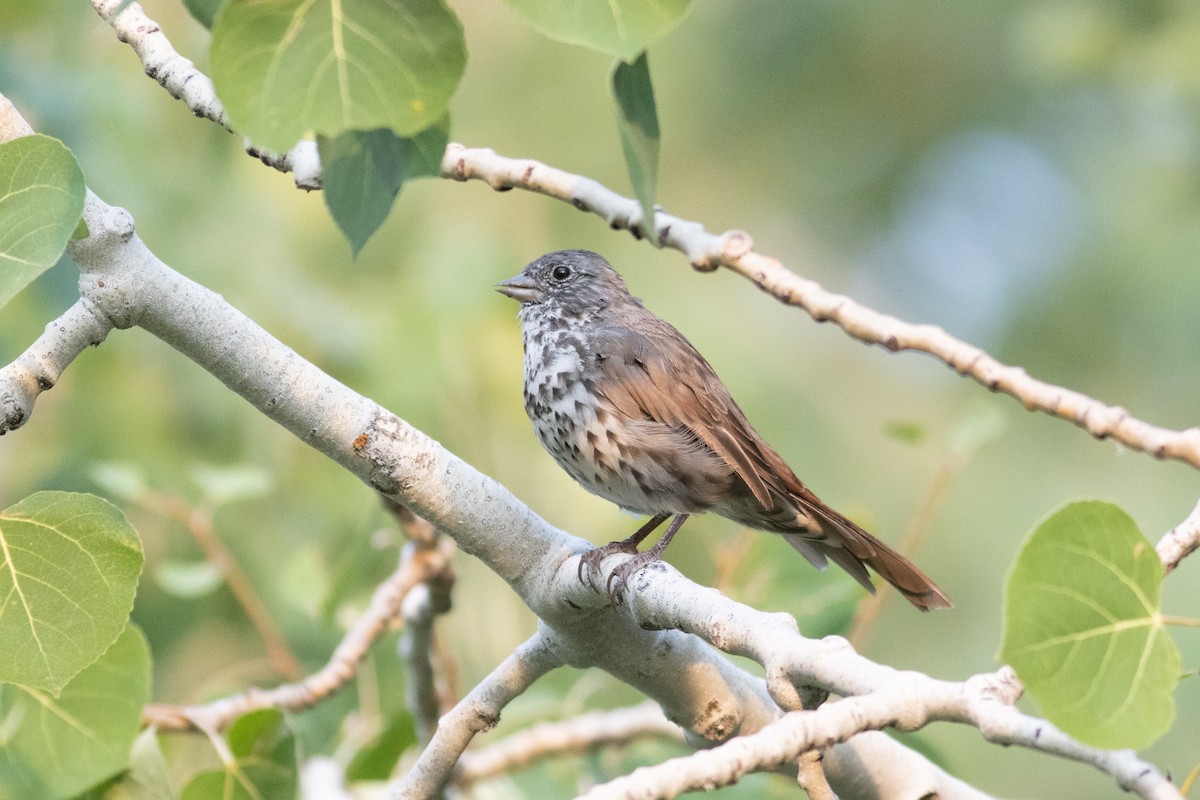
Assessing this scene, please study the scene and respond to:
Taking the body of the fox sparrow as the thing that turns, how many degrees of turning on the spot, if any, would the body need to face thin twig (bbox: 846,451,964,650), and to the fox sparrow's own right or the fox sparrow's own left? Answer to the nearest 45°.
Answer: approximately 135° to the fox sparrow's own right

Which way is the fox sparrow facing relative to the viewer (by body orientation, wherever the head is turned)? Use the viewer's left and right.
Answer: facing to the left of the viewer
